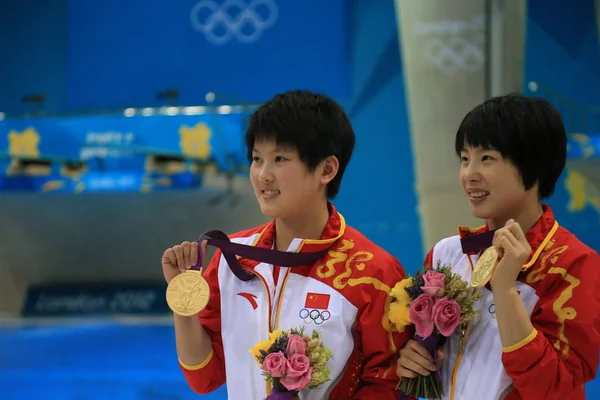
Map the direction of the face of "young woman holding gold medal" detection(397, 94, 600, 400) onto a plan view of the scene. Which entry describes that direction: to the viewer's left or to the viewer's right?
to the viewer's left

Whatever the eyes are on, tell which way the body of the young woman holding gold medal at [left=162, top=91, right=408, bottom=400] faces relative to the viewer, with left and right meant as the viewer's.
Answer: facing the viewer and to the left of the viewer

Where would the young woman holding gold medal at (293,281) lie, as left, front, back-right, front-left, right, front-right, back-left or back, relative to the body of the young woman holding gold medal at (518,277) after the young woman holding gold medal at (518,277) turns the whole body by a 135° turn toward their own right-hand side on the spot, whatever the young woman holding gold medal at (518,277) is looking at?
left
